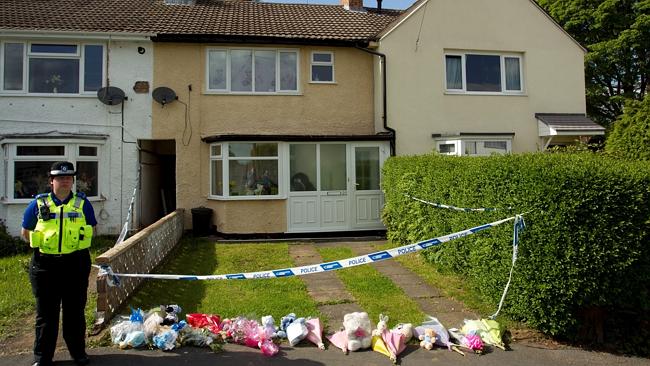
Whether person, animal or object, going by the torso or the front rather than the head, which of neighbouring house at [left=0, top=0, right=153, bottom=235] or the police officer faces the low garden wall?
the neighbouring house

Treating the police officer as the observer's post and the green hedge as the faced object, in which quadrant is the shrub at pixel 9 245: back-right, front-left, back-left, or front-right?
back-left

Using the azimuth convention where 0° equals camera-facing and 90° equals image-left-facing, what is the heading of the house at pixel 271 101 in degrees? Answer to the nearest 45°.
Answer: approximately 0°

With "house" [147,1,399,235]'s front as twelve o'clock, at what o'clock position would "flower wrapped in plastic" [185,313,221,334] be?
The flower wrapped in plastic is roughly at 12 o'clock from the house.

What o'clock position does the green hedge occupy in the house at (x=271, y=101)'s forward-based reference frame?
The green hedge is roughly at 11 o'clock from the house.

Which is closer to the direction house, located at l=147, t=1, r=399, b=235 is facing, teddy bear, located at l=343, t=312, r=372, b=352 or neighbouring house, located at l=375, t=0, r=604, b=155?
the teddy bear
